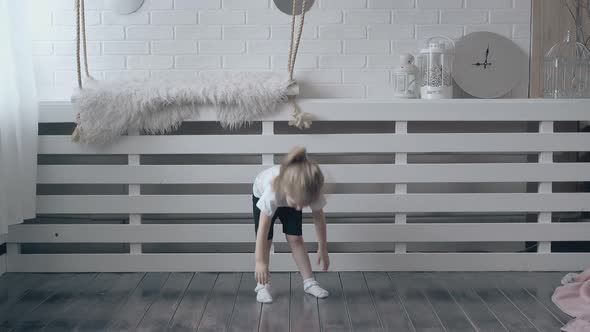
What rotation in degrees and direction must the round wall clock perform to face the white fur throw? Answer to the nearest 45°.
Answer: approximately 45° to its right

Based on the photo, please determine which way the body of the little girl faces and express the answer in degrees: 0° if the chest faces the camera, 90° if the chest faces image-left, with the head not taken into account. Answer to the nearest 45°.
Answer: approximately 315°

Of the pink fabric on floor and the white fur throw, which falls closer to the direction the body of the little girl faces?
the pink fabric on floor

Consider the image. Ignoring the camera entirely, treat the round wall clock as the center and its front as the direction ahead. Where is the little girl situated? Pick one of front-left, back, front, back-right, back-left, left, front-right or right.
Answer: front-right

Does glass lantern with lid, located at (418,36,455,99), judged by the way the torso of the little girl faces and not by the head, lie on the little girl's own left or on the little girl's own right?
on the little girl's own left

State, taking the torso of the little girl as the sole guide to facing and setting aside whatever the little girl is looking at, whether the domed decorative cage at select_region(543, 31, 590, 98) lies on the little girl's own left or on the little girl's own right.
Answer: on the little girl's own left

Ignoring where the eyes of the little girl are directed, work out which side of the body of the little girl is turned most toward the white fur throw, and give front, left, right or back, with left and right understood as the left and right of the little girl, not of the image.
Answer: right

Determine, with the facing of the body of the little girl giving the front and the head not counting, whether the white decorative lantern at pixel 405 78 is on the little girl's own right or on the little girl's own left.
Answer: on the little girl's own left

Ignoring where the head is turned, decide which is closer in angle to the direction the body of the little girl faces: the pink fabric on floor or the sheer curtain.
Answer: the pink fabric on floor

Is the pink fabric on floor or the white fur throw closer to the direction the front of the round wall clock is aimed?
the pink fabric on floor
